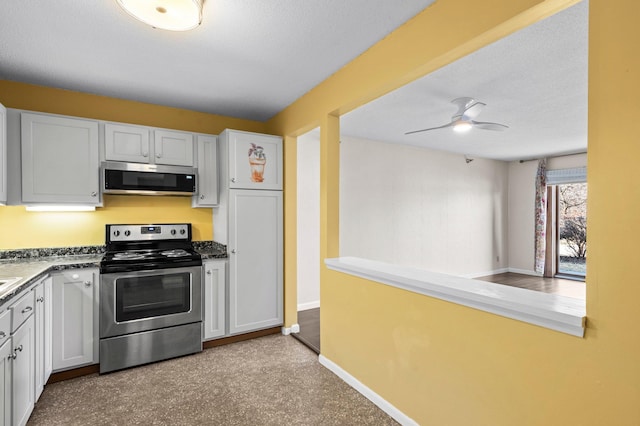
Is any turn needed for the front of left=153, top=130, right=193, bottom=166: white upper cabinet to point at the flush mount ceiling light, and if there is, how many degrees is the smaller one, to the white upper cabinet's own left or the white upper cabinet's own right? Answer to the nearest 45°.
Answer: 0° — it already faces it

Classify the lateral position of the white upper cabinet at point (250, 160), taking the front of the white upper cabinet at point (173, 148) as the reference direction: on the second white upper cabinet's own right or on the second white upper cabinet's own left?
on the second white upper cabinet's own left

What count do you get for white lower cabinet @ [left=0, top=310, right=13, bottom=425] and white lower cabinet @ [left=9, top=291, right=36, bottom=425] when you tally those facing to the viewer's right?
2

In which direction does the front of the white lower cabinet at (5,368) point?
to the viewer's right

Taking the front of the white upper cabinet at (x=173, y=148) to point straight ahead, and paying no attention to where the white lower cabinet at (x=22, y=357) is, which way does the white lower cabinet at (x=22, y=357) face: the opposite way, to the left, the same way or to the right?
to the left

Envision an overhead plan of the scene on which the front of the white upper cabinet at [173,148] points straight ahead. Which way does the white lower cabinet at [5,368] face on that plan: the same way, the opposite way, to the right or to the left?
to the left

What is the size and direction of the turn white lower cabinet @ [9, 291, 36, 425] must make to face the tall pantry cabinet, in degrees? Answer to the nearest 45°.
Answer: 0° — it already faces it

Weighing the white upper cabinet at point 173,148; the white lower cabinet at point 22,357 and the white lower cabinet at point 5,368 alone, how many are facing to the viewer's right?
2

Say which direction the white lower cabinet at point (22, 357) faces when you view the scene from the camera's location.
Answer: facing to the right of the viewer
